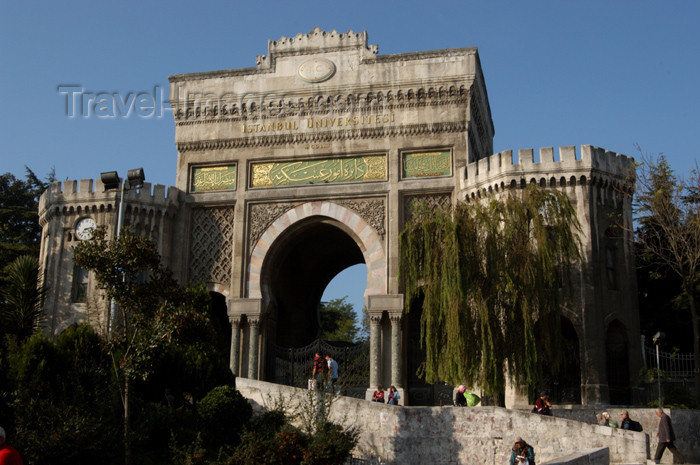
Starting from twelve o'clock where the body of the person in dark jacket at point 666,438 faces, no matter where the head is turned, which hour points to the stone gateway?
The stone gateway is roughly at 1 o'clock from the person in dark jacket.

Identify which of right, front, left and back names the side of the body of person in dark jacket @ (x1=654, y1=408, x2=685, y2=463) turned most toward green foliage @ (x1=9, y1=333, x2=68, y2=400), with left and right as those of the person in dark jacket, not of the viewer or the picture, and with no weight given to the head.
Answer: front

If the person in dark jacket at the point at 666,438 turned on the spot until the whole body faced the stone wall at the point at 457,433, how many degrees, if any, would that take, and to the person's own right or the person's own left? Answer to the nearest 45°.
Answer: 0° — they already face it

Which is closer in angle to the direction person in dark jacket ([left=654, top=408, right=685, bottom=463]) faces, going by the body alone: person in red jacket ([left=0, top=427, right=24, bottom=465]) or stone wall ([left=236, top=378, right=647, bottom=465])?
the stone wall

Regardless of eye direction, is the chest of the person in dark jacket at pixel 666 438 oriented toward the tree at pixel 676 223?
no

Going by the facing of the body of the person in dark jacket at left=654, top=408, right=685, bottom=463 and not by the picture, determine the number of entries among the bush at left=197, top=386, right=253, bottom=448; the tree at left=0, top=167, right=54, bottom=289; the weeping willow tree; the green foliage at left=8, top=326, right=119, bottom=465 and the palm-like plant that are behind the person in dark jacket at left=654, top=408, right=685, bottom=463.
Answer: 0

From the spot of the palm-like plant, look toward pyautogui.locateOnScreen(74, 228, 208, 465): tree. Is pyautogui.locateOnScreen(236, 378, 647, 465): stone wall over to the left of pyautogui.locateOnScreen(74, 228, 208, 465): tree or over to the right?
left

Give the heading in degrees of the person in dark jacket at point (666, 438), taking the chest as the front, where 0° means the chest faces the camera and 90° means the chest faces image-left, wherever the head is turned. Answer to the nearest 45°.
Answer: approximately 90°

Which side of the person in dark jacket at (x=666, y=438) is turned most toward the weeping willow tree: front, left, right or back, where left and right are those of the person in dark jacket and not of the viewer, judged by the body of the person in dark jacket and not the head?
front

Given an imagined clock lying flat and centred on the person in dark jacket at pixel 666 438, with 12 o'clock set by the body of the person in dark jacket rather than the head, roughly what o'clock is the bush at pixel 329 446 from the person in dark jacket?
The bush is roughly at 11 o'clock from the person in dark jacket.

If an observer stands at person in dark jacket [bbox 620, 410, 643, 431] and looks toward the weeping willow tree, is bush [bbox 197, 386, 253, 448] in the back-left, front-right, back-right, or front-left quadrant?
front-left
